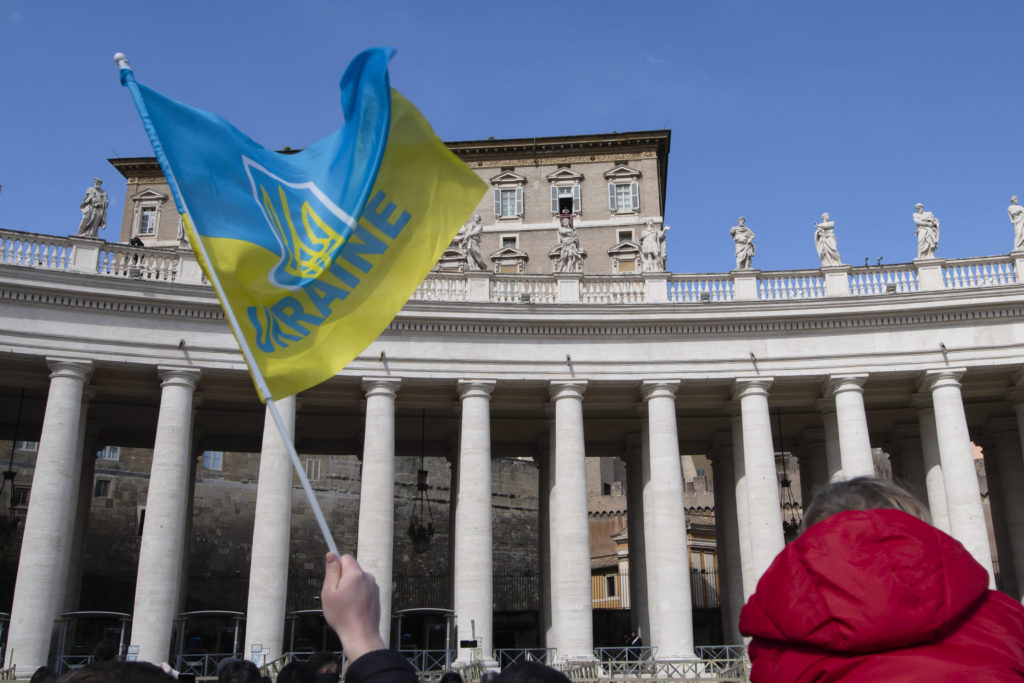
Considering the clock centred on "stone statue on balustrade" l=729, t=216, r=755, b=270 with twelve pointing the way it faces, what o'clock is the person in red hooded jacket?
The person in red hooded jacket is roughly at 12 o'clock from the stone statue on balustrade.

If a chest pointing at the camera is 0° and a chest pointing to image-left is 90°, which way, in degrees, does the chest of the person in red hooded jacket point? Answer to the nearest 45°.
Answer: approximately 180°

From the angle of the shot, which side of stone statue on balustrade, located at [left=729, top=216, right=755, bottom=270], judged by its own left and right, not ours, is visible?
front

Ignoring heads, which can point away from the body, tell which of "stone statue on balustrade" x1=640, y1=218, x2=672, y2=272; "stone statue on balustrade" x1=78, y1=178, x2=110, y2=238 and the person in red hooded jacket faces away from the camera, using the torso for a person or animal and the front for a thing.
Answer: the person in red hooded jacket

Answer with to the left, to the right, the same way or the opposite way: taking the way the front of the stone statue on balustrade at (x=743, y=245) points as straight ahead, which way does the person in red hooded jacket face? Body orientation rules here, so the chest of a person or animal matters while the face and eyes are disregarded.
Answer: the opposite way

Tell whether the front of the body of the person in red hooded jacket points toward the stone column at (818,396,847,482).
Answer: yes

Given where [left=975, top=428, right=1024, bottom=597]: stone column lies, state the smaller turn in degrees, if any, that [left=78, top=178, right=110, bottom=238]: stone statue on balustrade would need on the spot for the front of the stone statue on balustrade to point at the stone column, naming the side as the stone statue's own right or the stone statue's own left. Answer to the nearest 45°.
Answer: approximately 45° to the stone statue's own left

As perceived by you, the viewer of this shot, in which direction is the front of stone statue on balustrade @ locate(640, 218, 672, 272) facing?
facing the viewer

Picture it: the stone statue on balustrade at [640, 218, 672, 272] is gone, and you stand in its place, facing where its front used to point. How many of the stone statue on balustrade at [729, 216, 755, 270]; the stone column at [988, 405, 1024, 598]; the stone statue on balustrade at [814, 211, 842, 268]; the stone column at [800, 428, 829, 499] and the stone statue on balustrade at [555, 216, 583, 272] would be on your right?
1

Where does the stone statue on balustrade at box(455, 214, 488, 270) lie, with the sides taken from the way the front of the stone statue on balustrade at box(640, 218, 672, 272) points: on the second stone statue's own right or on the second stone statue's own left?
on the second stone statue's own right

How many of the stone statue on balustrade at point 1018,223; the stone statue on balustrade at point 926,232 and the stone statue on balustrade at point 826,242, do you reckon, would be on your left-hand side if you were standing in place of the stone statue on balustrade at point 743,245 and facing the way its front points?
3

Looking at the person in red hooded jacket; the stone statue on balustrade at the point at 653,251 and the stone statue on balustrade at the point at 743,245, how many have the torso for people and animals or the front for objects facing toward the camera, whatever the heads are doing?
2

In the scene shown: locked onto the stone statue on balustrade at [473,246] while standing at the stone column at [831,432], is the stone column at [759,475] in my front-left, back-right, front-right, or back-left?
front-left

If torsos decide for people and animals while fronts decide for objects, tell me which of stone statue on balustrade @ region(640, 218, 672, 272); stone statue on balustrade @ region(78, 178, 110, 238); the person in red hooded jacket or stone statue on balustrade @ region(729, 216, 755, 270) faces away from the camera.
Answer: the person in red hooded jacket

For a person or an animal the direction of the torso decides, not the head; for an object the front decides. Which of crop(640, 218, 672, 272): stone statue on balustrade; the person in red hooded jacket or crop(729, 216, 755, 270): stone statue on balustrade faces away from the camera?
the person in red hooded jacket

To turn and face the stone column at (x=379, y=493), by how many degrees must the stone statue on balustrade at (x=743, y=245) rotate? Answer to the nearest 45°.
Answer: approximately 45° to its right
